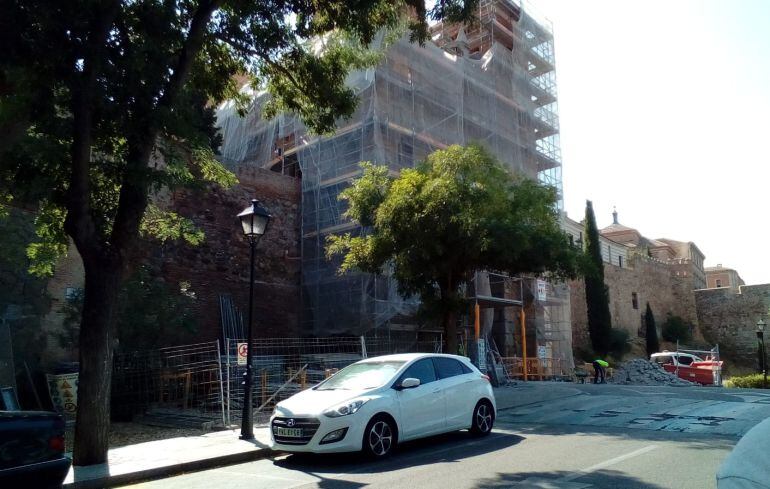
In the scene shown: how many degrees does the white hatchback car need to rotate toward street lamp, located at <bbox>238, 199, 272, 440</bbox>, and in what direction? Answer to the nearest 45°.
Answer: approximately 90° to its right

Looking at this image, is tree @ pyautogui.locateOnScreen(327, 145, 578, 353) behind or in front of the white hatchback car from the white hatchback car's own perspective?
behind

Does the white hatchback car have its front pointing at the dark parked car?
yes

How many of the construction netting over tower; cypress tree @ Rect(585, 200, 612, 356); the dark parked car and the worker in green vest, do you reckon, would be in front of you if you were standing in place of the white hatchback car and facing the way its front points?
1

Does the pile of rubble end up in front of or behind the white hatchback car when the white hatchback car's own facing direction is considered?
behind

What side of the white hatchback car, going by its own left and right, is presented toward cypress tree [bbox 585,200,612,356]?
back

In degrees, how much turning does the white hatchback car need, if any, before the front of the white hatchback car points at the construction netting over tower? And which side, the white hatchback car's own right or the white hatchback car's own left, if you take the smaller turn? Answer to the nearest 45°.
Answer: approximately 135° to the white hatchback car's own right

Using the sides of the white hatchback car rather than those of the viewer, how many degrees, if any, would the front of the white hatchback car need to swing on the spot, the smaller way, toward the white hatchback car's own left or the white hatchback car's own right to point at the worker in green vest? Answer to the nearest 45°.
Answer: approximately 180°

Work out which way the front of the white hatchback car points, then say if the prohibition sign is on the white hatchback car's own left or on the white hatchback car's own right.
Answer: on the white hatchback car's own right

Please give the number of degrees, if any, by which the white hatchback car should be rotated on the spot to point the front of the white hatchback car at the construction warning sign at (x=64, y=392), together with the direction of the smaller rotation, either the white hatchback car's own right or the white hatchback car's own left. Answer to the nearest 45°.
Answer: approximately 90° to the white hatchback car's own right

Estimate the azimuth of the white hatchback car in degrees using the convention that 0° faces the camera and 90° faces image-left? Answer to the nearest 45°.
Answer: approximately 45°

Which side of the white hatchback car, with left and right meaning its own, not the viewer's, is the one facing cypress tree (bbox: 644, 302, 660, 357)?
back
